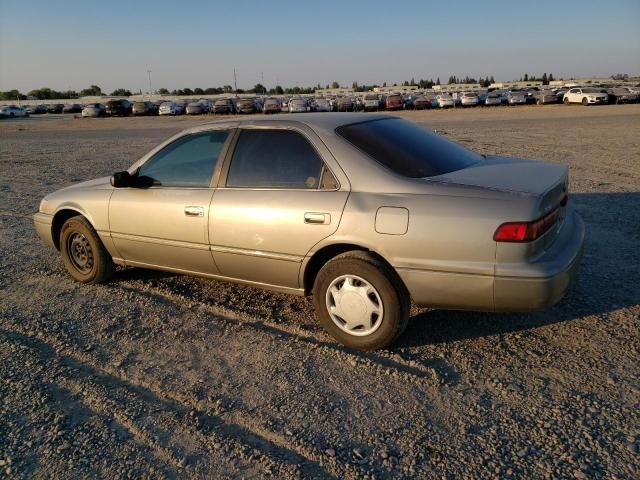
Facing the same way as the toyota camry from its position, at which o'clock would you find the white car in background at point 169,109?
The white car in background is roughly at 1 o'clock from the toyota camry.

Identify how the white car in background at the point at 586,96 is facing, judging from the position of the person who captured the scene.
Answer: facing the viewer and to the right of the viewer

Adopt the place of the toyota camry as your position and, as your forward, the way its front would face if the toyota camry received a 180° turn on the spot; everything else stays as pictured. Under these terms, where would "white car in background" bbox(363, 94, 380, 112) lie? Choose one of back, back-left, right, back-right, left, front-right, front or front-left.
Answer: back-left

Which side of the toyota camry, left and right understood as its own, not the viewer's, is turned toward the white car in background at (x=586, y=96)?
right

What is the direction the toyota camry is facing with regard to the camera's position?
facing away from the viewer and to the left of the viewer

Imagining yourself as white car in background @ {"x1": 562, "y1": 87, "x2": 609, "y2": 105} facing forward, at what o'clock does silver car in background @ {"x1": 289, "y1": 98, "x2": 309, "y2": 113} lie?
silver car in background @ {"x1": 289, "y1": 98, "x2": 309, "y2": 113} is roughly at 4 o'clock from white car in background @ {"x1": 562, "y1": 87, "x2": 609, "y2": 105}.

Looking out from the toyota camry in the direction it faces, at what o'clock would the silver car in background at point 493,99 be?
The silver car in background is roughly at 2 o'clock from the toyota camry.

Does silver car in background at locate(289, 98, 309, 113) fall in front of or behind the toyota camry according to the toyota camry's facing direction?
in front

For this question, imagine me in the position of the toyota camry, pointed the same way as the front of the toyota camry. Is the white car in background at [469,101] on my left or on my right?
on my right

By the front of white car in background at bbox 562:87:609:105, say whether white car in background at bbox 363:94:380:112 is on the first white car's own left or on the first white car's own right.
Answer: on the first white car's own right

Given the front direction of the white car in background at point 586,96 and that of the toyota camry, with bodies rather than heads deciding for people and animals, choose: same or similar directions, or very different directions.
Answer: very different directions

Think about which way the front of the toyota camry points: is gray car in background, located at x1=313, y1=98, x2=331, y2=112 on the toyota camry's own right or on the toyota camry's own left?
on the toyota camry's own right

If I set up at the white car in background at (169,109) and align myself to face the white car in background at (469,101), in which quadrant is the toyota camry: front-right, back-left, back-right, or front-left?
front-right

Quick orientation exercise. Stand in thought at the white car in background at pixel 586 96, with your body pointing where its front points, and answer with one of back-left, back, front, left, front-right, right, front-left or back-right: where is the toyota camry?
front-right

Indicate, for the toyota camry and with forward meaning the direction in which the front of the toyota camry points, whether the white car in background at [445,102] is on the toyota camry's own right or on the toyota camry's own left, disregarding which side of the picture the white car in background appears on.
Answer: on the toyota camry's own right
